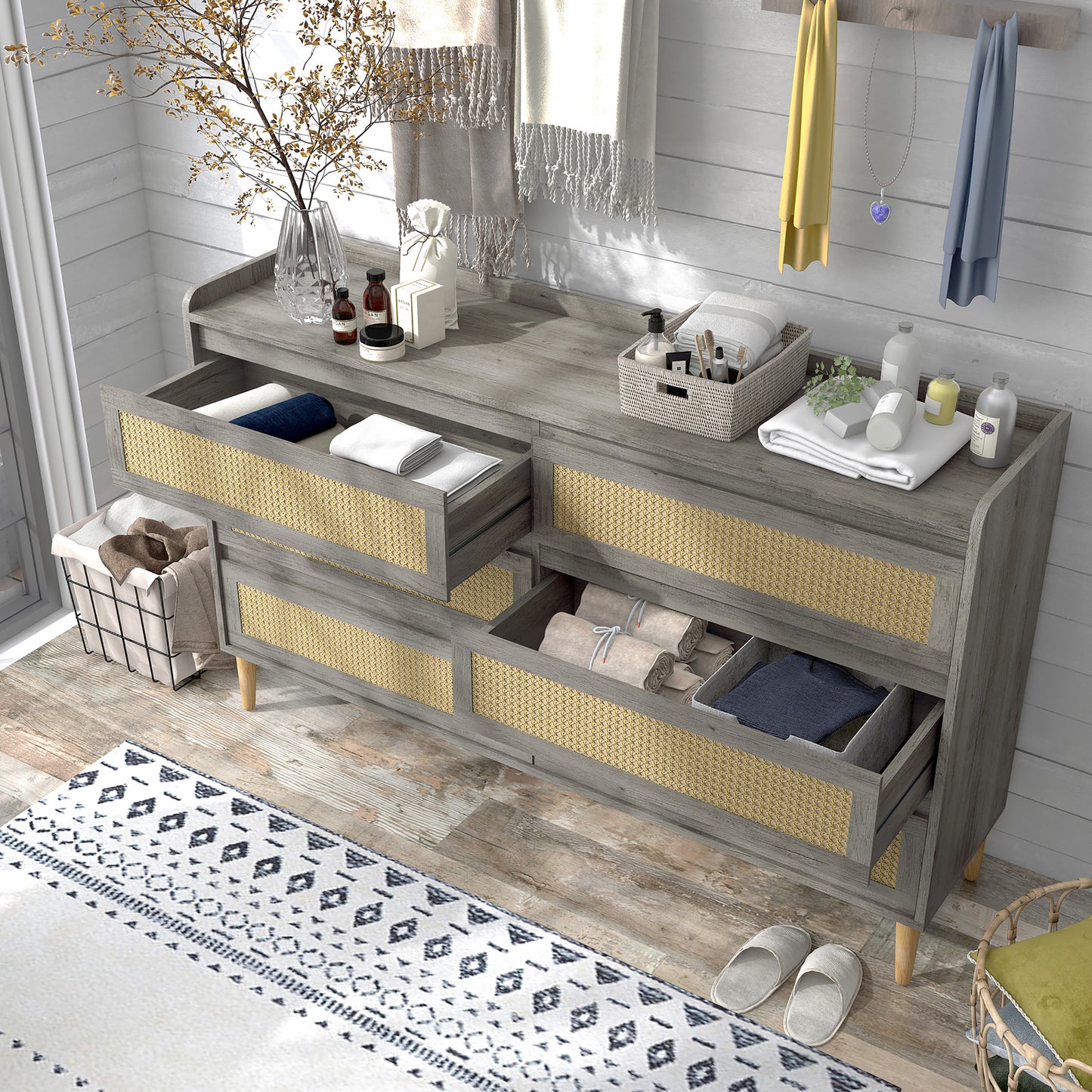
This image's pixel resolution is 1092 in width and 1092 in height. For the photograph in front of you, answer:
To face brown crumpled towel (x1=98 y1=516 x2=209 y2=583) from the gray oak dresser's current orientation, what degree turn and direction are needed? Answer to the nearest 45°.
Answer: approximately 90° to its right

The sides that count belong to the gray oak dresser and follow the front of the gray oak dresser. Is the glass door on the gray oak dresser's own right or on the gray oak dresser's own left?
on the gray oak dresser's own right

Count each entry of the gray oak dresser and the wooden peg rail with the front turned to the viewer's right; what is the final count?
0

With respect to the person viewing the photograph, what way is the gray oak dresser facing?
facing the viewer and to the left of the viewer

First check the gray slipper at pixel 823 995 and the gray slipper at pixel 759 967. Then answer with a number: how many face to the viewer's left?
0

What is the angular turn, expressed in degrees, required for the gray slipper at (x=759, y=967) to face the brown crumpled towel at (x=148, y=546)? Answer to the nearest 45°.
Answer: approximately 90° to its left

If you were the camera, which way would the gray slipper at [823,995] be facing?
facing away from the viewer and to the right of the viewer

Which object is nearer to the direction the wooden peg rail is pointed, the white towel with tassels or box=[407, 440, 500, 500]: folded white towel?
the folded white towel
